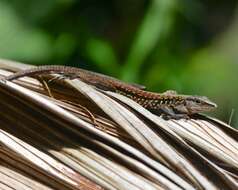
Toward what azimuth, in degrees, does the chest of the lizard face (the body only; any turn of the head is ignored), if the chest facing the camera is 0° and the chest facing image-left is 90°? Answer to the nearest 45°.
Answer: approximately 270°
